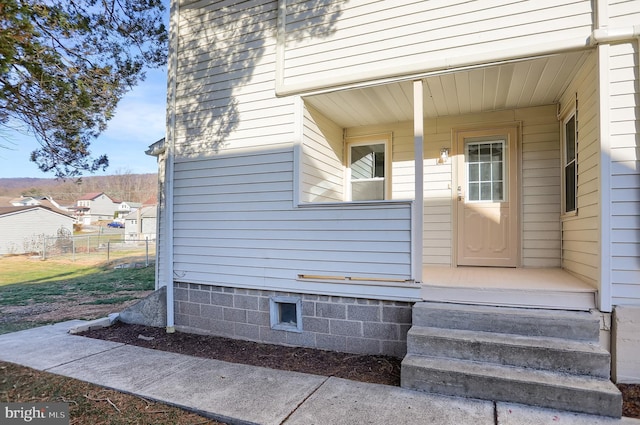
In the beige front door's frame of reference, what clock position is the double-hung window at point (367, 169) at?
The double-hung window is roughly at 3 o'clock from the beige front door.

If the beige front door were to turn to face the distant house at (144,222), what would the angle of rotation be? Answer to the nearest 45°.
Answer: approximately 135° to its right

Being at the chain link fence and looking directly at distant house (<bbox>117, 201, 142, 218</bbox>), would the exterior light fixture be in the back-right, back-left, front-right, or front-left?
back-right

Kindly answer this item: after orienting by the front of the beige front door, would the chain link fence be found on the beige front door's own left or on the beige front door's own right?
on the beige front door's own right

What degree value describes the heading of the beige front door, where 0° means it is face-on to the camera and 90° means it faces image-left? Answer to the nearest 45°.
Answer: approximately 0°

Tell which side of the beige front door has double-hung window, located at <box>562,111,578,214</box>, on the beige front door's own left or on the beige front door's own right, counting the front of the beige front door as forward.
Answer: on the beige front door's own left

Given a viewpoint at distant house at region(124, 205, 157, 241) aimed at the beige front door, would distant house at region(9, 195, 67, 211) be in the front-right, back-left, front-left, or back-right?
back-right

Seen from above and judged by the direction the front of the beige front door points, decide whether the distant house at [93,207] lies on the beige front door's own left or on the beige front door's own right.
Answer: on the beige front door's own right
